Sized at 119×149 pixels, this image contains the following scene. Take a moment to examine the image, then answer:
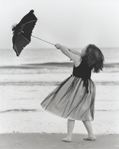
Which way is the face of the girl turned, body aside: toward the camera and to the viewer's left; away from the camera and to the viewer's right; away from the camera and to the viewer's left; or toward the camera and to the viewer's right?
away from the camera and to the viewer's left

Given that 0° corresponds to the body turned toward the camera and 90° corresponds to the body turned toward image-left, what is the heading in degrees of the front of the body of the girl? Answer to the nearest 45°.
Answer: approximately 135°
